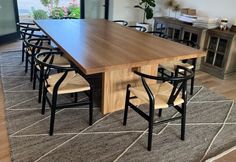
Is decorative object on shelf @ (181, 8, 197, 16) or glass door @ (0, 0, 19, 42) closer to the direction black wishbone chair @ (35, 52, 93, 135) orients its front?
the decorative object on shelf

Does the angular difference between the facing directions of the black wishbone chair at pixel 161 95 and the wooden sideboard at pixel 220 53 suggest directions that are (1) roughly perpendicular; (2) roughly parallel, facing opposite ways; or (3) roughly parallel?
roughly perpendicular

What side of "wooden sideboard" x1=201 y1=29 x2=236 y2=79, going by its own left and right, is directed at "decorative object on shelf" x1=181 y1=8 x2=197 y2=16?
right

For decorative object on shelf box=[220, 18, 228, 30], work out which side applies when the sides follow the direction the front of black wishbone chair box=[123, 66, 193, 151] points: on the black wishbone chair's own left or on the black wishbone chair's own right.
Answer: on the black wishbone chair's own right

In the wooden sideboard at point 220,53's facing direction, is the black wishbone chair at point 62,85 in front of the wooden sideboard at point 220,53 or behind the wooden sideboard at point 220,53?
in front

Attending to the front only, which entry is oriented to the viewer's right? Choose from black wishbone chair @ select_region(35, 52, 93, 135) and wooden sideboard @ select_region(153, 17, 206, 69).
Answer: the black wishbone chair

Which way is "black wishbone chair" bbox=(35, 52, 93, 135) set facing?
to the viewer's right

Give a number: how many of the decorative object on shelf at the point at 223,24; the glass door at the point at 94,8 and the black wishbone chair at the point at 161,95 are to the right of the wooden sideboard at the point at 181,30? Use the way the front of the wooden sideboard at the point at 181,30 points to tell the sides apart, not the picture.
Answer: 1

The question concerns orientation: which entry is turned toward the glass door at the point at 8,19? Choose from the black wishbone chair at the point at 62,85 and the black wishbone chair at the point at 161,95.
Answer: the black wishbone chair at the point at 161,95

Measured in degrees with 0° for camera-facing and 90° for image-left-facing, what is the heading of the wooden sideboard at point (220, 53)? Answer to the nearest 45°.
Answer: approximately 45°

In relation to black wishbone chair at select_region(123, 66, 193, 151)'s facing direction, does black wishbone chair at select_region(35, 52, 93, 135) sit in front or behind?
in front
